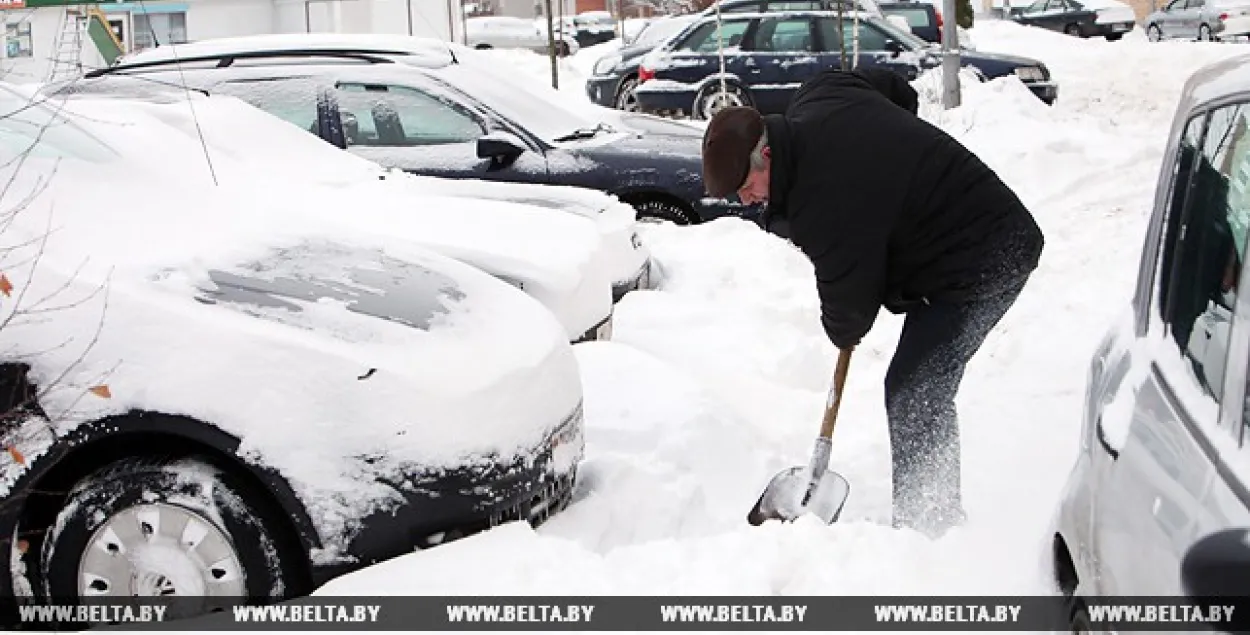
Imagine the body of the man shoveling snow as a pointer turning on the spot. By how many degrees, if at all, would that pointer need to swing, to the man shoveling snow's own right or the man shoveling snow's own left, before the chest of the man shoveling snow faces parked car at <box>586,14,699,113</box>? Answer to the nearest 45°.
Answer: approximately 90° to the man shoveling snow's own right

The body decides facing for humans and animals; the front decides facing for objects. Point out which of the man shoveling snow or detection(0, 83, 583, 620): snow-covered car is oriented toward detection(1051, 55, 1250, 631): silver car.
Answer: the snow-covered car

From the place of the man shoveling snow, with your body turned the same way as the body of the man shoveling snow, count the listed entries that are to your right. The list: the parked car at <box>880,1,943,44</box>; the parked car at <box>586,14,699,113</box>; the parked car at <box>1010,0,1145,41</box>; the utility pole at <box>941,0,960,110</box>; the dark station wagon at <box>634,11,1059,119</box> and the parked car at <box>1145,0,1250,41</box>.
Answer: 6

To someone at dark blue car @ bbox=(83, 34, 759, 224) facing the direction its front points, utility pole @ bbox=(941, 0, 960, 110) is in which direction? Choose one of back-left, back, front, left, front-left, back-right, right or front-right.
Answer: left

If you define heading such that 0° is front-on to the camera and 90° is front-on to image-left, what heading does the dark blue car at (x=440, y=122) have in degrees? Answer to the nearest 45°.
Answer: approximately 315°

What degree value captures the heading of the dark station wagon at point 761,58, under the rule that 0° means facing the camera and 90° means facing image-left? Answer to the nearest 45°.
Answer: approximately 270°

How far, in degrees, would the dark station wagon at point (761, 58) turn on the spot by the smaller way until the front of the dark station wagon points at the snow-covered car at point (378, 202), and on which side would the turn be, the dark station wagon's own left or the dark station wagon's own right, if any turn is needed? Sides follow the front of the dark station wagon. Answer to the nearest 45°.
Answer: approximately 90° to the dark station wagon's own right

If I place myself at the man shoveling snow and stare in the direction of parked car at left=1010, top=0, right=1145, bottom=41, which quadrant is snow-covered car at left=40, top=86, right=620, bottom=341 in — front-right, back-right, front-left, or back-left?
front-left

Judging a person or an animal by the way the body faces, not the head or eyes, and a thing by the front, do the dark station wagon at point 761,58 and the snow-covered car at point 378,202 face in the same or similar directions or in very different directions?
same or similar directions

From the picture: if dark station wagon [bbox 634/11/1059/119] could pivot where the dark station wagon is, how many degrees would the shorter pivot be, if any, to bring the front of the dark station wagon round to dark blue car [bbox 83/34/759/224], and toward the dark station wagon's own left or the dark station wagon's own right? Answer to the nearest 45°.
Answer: approximately 90° to the dark station wagon's own right

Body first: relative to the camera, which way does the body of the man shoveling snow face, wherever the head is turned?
to the viewer's left
